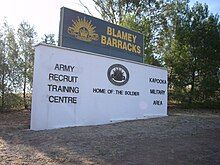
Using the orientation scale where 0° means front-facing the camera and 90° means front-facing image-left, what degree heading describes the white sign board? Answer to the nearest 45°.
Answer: approximately 315°

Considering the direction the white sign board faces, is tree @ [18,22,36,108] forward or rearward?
rearward

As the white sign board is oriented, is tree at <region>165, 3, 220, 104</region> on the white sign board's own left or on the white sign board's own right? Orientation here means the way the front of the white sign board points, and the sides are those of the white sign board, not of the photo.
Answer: on the white sign board's own left
